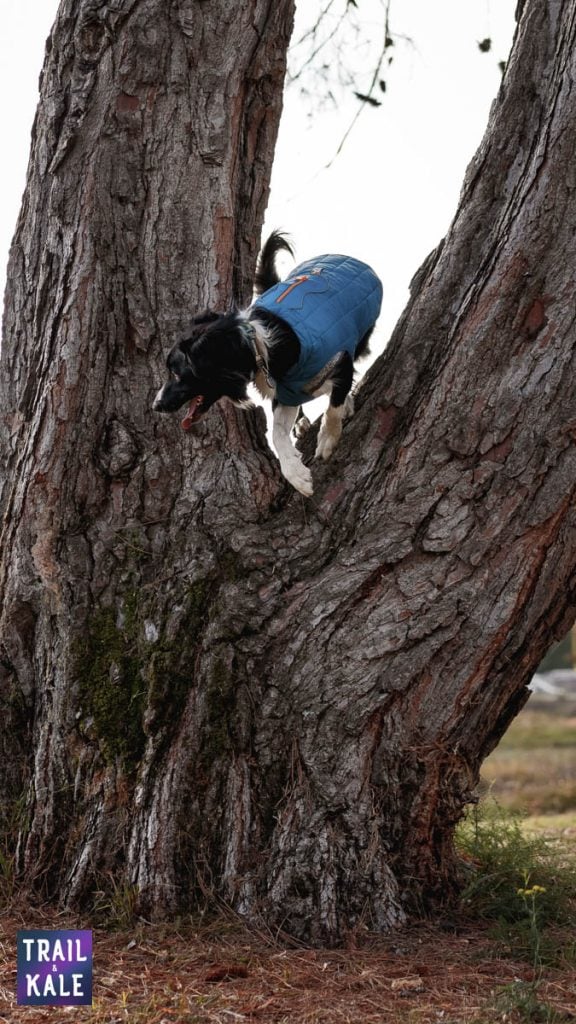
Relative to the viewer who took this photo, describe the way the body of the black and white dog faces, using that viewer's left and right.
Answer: facing the viewer and to the left of the viewer
